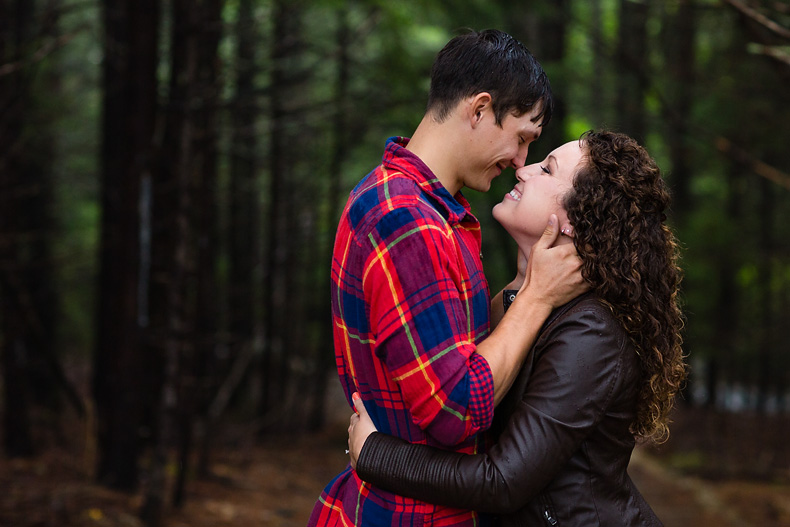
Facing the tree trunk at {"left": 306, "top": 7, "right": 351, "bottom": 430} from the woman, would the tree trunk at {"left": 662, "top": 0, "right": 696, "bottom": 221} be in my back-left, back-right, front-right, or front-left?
front-right

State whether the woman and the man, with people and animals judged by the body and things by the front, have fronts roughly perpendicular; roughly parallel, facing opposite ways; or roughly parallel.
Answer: roughly parallel, facing opposite ways

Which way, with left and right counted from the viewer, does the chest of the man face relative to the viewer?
facing to the right of the viewer

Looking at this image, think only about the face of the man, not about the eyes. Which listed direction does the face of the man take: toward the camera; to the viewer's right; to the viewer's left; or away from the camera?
to the viewer's right

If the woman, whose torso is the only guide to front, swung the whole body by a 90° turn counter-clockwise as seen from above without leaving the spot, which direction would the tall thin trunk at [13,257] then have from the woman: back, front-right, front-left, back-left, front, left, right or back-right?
back-right

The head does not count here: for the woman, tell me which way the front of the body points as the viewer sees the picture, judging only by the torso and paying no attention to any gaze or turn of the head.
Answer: to the viewer's left

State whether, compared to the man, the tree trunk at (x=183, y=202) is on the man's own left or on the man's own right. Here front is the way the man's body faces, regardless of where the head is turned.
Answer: on the man's own left

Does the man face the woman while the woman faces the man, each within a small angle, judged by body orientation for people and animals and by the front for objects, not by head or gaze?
yes

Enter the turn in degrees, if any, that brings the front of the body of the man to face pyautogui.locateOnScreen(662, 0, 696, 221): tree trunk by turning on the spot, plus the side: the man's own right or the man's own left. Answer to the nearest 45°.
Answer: approximately 90° to the man's own left

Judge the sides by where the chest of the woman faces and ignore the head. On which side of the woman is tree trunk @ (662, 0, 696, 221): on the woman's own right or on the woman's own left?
on the woman's own right

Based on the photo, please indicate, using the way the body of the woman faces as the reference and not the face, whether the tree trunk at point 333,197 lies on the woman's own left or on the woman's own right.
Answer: on the woman's own right
